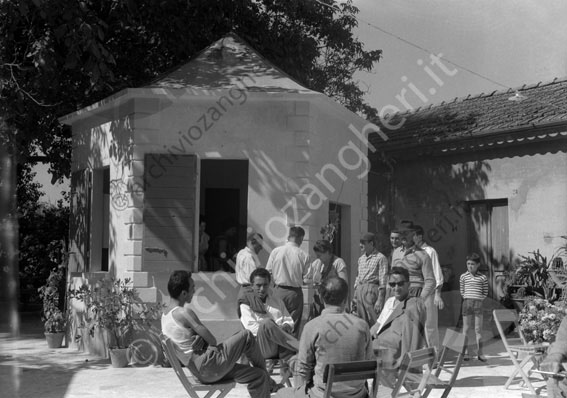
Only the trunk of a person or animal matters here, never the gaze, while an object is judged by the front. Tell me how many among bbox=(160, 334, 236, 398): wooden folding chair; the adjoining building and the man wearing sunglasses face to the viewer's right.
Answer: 1

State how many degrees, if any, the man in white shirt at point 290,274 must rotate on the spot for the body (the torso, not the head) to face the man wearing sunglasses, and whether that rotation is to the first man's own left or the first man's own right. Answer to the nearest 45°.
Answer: approximately 135° to the first man's own right

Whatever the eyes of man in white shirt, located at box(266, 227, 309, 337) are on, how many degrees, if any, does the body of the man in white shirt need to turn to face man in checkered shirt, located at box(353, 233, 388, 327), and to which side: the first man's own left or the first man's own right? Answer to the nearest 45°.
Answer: approximately 90° to the first man's own right

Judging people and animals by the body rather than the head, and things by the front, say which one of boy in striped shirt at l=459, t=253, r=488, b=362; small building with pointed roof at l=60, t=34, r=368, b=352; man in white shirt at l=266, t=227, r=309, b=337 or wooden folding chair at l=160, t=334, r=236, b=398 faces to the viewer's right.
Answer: the wooden folding chair

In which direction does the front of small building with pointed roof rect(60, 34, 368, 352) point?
toward the camera

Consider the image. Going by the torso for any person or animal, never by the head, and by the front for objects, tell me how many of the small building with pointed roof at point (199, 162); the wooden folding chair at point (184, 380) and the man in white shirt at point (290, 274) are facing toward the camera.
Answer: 1

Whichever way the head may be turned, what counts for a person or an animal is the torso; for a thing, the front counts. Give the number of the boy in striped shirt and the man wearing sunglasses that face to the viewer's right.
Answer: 0

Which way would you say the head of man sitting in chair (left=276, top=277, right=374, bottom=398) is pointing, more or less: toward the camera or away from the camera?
away from the camera

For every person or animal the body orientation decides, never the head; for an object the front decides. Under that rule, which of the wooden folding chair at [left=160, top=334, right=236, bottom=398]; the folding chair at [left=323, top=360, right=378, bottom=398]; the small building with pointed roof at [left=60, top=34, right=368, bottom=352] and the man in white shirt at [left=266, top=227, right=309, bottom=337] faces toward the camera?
the small building with pointed roof

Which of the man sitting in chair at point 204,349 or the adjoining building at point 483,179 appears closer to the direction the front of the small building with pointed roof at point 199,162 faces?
the man sitting in chair

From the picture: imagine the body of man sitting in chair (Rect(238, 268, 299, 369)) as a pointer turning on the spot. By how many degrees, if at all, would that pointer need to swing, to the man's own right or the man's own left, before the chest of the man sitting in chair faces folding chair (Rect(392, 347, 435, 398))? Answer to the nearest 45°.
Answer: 0° — they already face it

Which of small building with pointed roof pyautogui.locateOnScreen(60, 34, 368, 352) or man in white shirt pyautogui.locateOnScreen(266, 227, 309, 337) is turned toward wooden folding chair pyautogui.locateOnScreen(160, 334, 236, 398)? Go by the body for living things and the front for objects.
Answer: the small building with pointed roof

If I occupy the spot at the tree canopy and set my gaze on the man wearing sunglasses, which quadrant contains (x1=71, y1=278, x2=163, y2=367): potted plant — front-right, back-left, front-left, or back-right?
front-right

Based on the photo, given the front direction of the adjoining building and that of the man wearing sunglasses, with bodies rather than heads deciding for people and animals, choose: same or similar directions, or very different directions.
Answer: same or similar directions

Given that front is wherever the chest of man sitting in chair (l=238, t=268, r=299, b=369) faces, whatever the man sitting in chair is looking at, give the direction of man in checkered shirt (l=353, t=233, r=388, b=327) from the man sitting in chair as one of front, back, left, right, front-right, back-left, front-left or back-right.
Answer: left

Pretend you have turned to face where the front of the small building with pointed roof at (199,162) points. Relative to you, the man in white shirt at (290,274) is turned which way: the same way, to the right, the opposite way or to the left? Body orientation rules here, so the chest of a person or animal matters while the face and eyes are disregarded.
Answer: the opposite way
